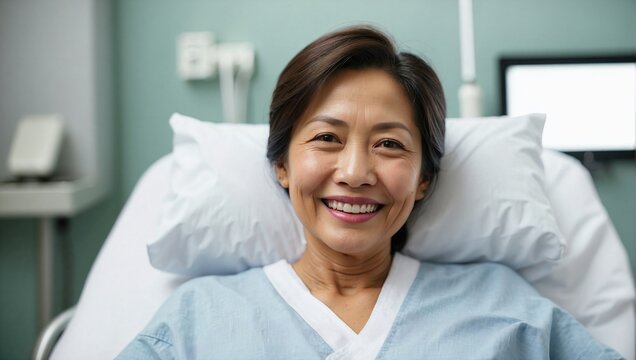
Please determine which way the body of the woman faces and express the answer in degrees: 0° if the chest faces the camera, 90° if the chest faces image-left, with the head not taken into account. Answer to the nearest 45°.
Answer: approximately 0°

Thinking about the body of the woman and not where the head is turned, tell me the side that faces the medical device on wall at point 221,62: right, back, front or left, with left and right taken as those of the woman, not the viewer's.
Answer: back

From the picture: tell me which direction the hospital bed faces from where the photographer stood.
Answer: facing the viewer

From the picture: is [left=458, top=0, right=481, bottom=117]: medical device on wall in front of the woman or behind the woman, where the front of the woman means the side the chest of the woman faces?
behind

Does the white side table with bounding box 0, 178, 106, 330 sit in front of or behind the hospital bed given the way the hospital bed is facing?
behind

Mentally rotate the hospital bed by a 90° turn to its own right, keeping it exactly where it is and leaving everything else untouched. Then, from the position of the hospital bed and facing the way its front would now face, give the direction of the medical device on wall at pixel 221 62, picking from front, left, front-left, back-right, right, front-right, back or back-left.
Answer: right
